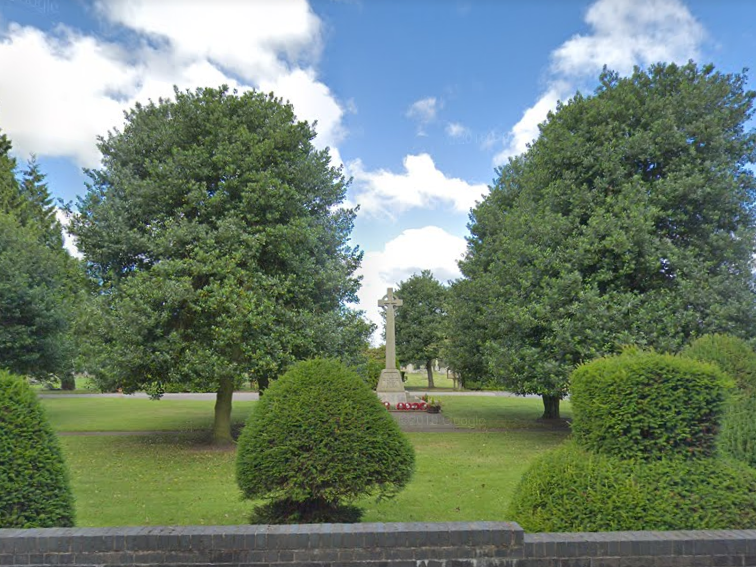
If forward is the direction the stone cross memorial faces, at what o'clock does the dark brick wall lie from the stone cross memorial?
The dark brick wall is roughly at 12 o'clock from the stone cross memorial.

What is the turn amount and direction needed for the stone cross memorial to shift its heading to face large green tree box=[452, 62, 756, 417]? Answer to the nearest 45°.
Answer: approximately 45° to its left

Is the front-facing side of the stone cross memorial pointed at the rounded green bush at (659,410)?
yes

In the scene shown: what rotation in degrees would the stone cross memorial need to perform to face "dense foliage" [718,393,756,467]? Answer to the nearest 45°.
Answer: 0° — it already faces it

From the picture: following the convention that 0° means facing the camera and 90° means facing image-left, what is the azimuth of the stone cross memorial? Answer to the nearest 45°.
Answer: approximately 0°

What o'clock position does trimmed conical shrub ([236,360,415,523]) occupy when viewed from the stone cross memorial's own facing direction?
The trimmed conical shrub is roughly at 12 o'clock from the stone cross memorial.
